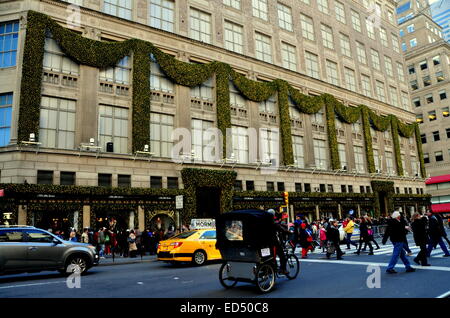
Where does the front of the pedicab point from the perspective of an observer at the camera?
facing away from the viewer and to the right of the viewer

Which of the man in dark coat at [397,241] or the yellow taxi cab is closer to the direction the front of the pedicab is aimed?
the man in dark coat

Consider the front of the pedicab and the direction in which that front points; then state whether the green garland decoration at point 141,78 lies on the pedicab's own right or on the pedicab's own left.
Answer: on the pedicab's own left

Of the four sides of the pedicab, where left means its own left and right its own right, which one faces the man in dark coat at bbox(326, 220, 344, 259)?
front

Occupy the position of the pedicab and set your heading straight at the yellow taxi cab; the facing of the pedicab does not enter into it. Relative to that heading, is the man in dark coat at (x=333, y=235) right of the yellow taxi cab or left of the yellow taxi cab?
right

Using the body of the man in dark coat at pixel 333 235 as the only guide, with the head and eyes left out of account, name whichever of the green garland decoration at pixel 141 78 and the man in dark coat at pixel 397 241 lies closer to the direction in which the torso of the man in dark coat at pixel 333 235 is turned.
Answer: the man in dark coat
